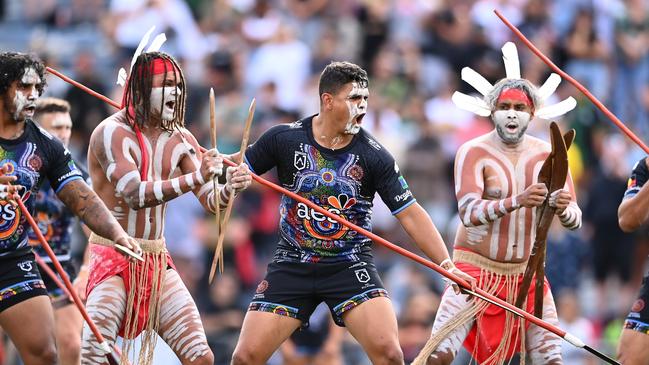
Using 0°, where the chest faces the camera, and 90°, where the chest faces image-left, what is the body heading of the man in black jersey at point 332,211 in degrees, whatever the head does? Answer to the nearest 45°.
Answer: approximately 0°

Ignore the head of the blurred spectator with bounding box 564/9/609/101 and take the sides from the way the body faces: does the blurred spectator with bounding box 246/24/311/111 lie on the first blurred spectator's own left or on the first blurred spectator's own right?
on the first blurred spectator's own right

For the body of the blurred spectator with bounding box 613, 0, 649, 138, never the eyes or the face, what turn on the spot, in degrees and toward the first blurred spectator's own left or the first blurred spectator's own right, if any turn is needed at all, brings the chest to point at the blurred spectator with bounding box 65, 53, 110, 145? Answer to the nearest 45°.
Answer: approximately 45° to the first blurred spectator's own right

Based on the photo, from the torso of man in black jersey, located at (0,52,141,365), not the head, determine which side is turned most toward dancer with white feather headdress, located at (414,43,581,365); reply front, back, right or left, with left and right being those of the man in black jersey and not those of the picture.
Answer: left

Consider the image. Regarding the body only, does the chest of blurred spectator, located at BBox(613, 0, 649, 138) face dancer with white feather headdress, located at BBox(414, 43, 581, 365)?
yes

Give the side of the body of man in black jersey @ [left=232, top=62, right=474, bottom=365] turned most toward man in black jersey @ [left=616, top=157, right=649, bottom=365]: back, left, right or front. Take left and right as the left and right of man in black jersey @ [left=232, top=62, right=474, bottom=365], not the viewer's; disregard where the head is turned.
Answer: left

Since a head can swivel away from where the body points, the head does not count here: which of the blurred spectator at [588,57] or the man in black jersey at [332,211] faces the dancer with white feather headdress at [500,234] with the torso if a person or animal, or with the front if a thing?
the blurred spectator

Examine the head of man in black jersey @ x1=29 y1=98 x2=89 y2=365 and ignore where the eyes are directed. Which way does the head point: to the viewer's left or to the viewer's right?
to the viewer's right
